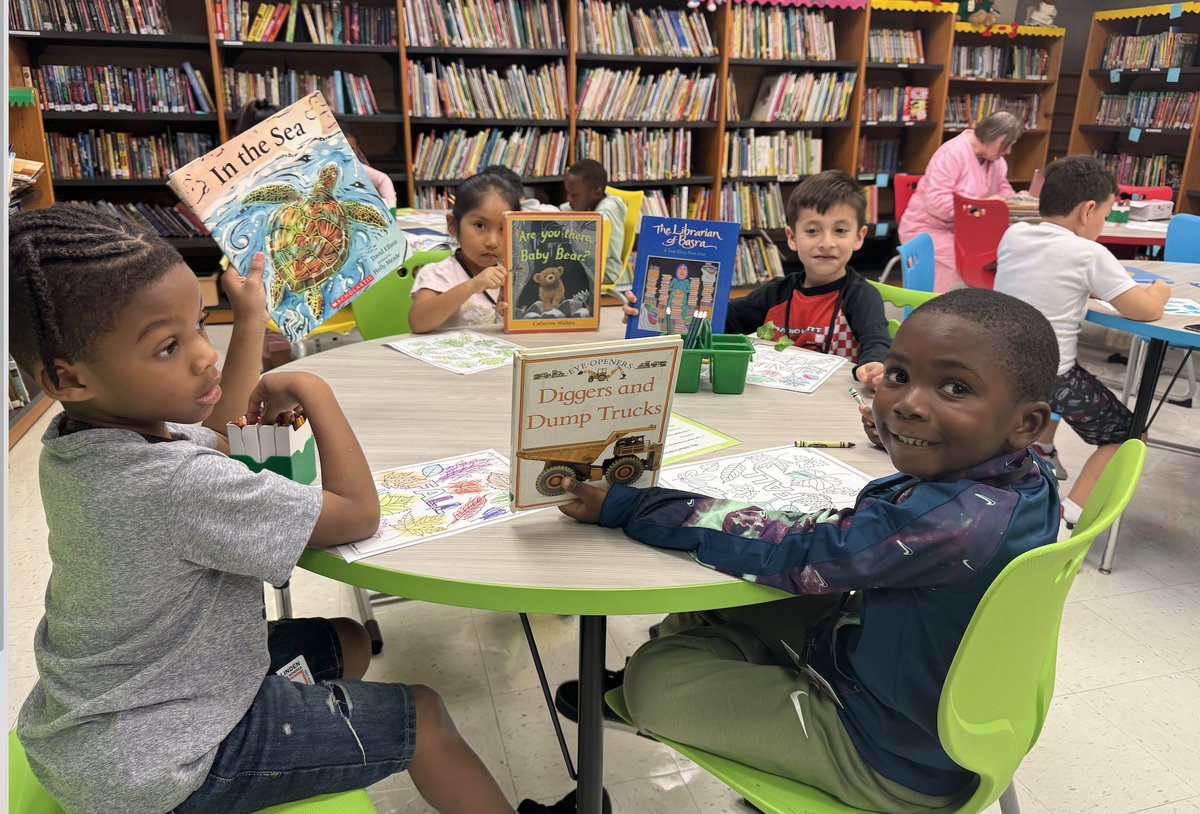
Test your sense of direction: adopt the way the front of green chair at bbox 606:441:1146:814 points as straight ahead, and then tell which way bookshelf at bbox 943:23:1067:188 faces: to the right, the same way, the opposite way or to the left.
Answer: to the left

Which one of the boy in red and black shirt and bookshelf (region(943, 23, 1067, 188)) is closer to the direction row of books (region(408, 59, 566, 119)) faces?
the boy in red and black shirt

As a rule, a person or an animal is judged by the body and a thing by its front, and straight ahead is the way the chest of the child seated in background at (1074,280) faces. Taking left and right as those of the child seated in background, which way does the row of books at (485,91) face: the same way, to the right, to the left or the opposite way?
to the right

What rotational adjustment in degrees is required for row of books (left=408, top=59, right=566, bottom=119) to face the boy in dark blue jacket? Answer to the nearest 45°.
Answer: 0° — it already faces them

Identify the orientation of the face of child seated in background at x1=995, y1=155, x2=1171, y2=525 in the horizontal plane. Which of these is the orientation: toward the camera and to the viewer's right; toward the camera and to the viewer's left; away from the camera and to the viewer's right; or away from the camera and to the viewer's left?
away from the camera and to the viewer's right

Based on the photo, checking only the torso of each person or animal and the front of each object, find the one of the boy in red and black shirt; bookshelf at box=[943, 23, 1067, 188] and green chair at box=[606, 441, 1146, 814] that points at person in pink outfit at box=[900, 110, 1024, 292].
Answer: the bookshelf

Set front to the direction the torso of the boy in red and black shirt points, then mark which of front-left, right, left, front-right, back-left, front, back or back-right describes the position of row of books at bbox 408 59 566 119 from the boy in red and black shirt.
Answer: back-right

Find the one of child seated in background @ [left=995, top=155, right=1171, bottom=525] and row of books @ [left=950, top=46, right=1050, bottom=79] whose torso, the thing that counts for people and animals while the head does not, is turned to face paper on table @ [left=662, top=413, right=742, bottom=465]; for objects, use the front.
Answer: the row of books

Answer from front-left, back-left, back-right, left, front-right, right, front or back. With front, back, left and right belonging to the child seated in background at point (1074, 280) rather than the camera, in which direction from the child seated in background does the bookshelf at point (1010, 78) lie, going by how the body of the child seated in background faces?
front-left
